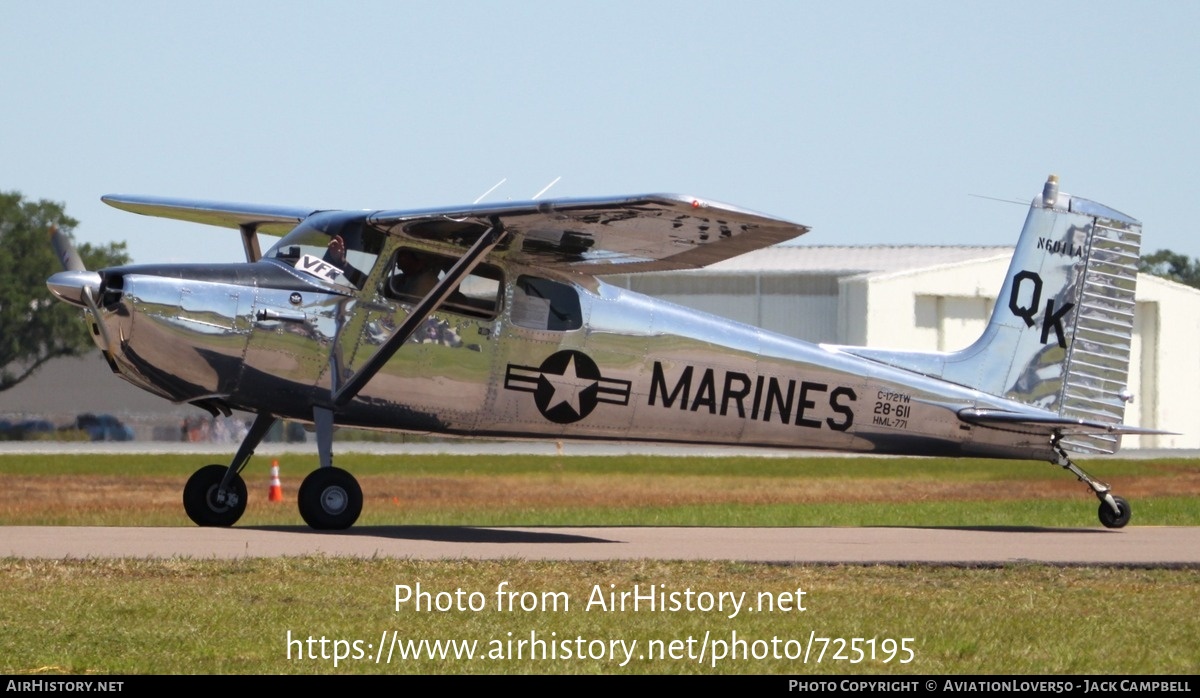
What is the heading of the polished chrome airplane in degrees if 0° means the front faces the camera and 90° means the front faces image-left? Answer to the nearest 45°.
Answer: approximately 90°
